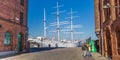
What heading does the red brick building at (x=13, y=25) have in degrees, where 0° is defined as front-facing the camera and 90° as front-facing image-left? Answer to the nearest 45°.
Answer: approximately 315°
